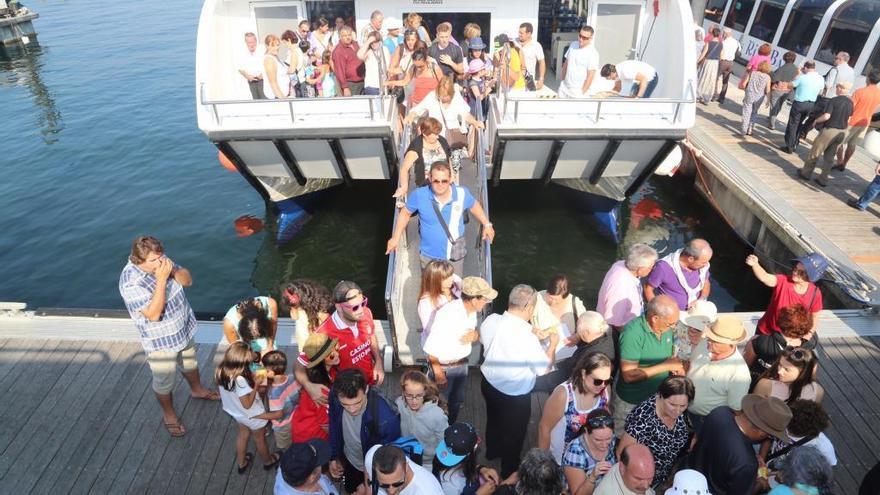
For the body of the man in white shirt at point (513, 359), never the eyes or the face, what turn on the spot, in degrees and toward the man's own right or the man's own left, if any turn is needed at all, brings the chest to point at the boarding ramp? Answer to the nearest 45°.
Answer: approximately 90° to the man's own left

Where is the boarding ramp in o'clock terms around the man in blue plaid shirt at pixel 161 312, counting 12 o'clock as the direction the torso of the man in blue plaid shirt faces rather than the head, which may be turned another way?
The boarding ramp is roughly at 10 o'clock from the man in blue plaid shirt.

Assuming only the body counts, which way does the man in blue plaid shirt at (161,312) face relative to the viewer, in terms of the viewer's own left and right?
facing the viewer and to the right of the viewer

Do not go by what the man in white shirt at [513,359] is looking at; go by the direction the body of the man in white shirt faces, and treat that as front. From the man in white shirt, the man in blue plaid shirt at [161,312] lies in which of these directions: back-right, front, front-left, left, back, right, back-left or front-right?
back-left

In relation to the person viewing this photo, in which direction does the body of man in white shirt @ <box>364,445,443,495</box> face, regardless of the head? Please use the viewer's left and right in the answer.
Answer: facing the viewer and to the left of the viewer

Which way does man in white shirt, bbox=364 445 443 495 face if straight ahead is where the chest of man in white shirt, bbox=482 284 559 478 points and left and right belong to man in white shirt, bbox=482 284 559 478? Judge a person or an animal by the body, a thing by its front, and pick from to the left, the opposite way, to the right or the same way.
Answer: the opposite way
